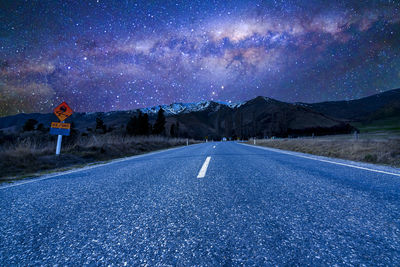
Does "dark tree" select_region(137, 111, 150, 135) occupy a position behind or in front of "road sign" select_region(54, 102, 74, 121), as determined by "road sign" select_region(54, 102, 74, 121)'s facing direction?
behind

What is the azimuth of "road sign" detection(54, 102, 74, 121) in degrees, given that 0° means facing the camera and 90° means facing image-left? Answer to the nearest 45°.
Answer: approximately 0°

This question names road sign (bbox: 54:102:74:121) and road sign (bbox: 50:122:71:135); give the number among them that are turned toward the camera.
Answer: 2

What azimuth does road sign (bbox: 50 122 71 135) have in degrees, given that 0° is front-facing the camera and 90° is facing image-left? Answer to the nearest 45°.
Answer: approximately 0°
